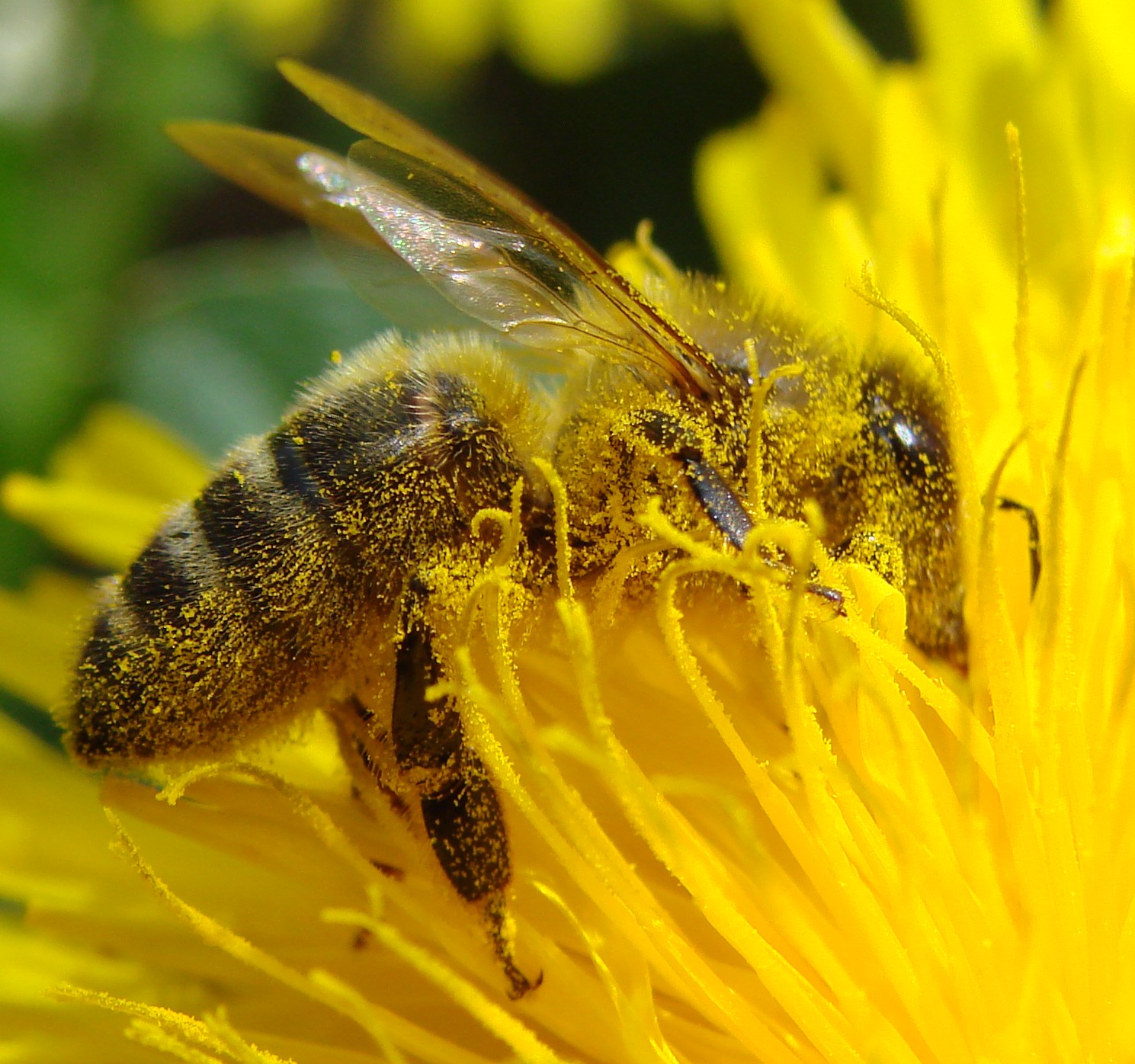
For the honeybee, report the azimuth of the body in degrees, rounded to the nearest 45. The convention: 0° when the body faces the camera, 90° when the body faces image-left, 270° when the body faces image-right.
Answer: approximately 270°
